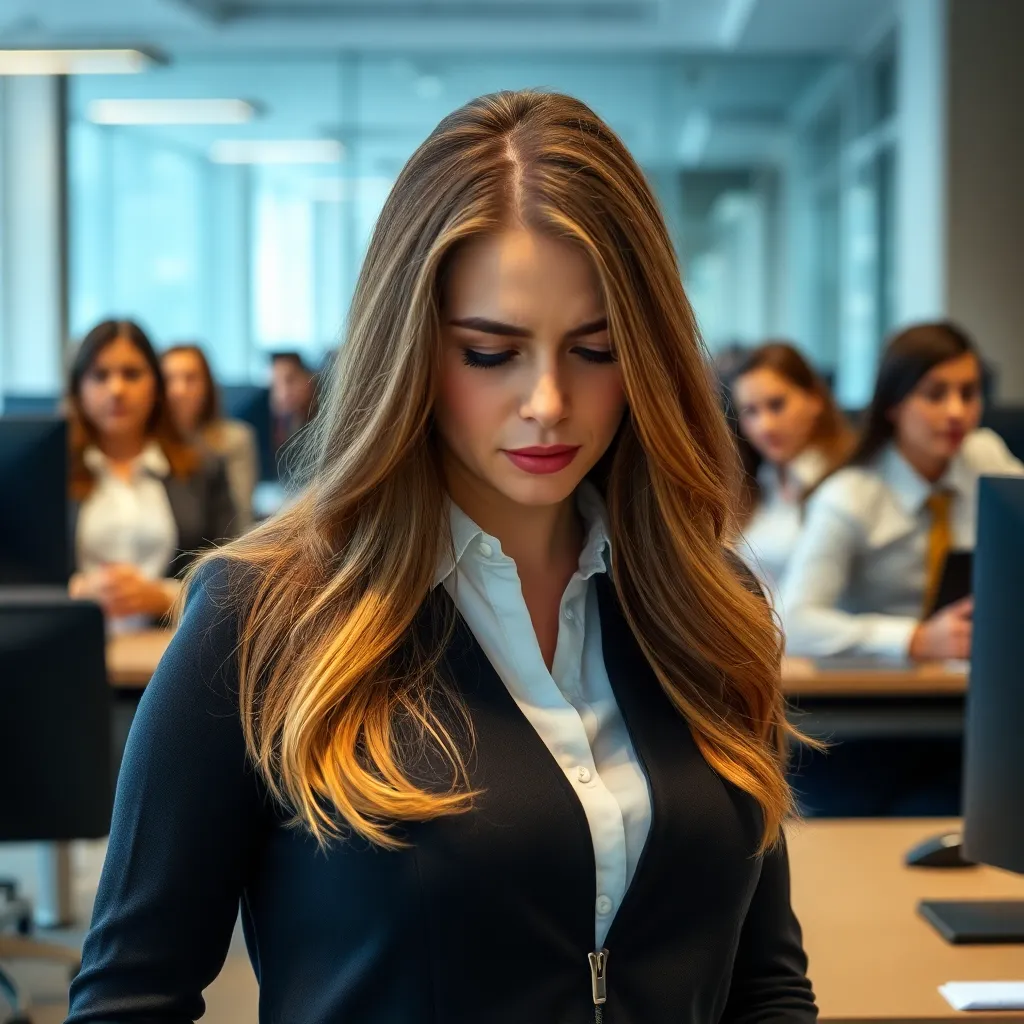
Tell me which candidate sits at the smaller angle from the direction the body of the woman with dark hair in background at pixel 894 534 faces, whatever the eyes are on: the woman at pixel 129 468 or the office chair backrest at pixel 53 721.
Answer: the office chair backrest

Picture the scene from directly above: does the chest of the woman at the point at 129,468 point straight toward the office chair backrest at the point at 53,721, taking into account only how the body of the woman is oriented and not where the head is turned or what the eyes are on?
yes

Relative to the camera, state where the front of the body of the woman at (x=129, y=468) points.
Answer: toward the camera

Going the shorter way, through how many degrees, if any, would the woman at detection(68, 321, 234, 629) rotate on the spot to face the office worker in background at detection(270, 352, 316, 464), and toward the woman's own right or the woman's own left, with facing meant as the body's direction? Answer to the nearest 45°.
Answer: approximately 180°

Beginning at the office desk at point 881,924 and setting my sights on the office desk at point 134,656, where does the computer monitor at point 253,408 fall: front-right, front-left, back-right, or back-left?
front-right

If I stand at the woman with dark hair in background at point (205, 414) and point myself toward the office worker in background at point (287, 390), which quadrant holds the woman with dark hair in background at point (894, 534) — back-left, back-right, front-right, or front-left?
back-right
